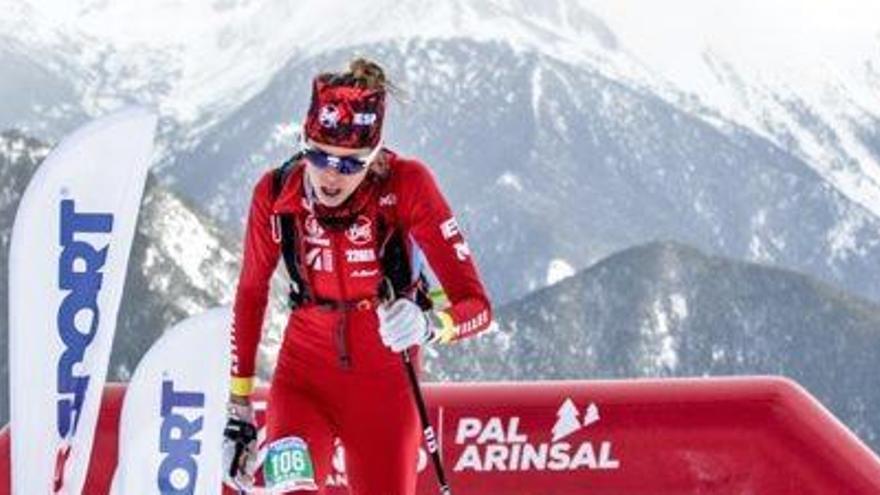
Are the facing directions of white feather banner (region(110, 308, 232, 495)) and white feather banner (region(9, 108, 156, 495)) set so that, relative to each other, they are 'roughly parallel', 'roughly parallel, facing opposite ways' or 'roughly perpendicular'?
roughly parallel

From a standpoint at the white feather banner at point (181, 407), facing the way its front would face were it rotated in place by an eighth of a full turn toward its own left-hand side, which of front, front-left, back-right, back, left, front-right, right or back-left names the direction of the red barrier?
front-left

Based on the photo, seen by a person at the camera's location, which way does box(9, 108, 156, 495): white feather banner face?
facing the viewer

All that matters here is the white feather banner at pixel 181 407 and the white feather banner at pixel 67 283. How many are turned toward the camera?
2

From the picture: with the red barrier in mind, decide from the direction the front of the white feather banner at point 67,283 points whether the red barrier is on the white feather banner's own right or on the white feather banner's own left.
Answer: on the white feather banner's own left
